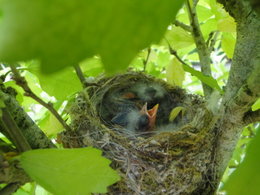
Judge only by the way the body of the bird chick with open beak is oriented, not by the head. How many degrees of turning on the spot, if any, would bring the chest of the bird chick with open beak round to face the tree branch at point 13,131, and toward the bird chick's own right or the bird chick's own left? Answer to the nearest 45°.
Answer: approximately 90° to the bird chick's own right

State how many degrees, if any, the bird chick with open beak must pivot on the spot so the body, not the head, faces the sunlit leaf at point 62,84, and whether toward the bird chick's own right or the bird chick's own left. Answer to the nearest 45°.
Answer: approximately 90° to the bird chick's own right

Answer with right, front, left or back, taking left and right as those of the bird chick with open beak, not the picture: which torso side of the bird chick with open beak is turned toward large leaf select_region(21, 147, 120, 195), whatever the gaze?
right

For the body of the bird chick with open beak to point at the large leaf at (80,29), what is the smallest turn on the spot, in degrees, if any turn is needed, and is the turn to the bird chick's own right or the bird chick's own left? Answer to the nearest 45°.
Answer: approximately 90° to the bird chick's own right
